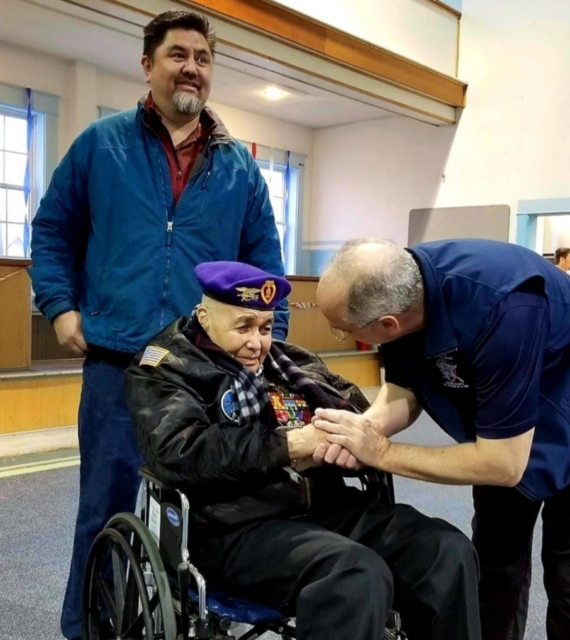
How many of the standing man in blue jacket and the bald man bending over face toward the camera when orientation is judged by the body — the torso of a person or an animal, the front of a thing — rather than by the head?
1

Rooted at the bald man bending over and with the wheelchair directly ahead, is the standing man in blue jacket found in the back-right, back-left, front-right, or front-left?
front-right

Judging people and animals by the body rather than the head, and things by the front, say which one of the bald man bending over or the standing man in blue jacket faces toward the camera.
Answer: the standing man in blue jacket

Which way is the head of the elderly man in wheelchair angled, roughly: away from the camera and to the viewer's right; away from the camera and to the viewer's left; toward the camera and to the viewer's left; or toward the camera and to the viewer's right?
toward the camera and to the viewer's right

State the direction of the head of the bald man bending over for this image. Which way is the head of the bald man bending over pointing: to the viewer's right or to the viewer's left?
to the viewer's left

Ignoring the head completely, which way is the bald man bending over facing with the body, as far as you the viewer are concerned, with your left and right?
facing to the left of the viewer

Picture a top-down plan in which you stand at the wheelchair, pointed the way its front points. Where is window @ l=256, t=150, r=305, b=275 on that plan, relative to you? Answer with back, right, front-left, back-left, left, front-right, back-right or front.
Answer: back-left

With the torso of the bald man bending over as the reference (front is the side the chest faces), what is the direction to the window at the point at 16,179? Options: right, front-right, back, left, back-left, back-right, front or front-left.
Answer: front-right

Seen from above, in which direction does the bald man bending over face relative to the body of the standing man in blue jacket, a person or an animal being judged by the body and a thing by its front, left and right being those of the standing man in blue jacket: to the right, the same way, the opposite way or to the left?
to the right

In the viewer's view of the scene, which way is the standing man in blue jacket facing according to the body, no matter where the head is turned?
toward the camera

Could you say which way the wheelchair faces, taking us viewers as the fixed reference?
facing the viewer and to the right of the viewer
